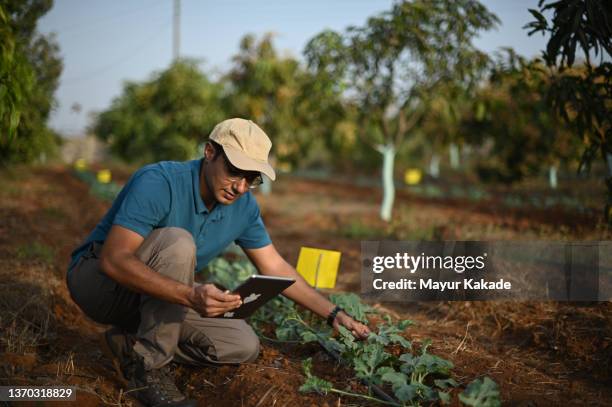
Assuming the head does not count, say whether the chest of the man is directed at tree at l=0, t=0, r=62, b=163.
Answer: no

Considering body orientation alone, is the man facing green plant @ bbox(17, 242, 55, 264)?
no

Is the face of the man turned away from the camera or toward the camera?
toward the camera

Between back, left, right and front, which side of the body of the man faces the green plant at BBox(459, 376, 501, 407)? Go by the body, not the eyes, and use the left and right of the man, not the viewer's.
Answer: front

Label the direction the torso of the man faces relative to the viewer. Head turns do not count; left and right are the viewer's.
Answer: facing the viewer and to the right of the viewer

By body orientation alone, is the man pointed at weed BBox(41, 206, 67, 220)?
no

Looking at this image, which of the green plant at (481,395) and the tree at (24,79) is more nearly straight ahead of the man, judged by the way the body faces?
the green plant

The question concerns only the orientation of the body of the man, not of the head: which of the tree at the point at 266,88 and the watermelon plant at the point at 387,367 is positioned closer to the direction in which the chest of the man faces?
the watermelon plant

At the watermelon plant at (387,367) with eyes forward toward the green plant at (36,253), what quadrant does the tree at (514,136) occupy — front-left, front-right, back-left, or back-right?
front-right

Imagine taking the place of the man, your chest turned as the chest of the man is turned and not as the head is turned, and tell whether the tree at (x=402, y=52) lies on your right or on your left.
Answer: on your left

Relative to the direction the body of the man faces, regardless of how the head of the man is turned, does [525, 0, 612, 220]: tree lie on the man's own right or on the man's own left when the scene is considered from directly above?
on the man's own left

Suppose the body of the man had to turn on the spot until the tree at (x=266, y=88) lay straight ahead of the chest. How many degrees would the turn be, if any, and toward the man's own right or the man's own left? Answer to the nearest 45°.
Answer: approximately 135° to the man's own left

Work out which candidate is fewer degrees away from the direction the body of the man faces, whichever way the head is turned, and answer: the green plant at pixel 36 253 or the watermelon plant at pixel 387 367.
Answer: the watermelon plant

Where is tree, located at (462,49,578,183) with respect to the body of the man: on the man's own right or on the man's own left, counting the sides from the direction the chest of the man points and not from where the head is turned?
on the man's own left
